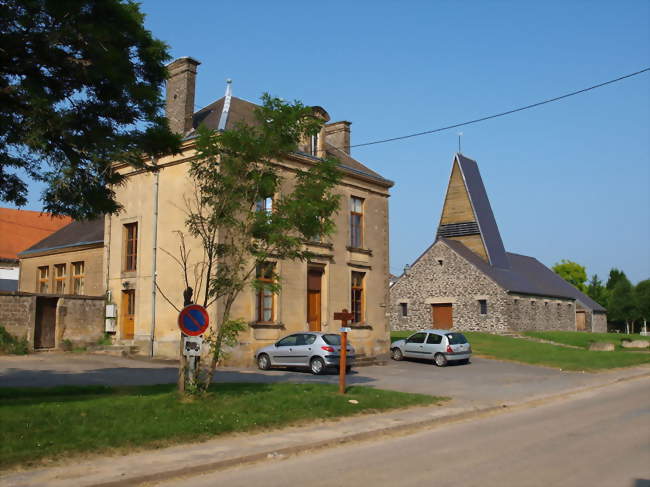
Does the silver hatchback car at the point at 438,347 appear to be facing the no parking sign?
no

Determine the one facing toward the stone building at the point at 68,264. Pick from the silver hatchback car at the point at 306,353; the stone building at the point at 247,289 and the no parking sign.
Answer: the silver hatchback car

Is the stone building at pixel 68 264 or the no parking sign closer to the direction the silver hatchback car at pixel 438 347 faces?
the stone building

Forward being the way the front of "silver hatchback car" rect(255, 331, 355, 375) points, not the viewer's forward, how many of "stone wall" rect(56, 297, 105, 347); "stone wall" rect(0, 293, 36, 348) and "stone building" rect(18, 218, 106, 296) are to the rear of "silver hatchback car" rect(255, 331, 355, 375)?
0

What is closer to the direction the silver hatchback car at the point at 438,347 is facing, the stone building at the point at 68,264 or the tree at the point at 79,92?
the stone building

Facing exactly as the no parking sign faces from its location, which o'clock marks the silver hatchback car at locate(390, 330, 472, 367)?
The silver hatchback car is roughly at 7 o'clock from the no parking sign.

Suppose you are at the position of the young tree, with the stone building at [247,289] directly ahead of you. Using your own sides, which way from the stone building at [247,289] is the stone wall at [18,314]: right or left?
left

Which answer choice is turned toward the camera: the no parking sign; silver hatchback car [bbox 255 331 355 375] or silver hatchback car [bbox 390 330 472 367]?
the no parking sign

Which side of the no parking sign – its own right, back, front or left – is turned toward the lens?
front

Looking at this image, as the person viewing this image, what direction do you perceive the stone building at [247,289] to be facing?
facing the viewer and to the right of the viewer

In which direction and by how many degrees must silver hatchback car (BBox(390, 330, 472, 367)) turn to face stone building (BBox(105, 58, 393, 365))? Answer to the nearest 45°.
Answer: approximately 45° to its left

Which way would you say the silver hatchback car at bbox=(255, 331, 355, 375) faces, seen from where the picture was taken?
facing away from the viewer and to the left of the viewer

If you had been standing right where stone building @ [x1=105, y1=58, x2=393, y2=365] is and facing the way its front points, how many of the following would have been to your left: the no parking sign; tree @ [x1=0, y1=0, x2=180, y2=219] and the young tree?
0

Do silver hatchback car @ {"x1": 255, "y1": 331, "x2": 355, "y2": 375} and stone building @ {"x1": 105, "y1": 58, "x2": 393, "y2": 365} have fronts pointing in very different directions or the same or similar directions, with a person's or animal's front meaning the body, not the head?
very different directions

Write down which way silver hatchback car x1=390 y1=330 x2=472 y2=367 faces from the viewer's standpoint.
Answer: facing away from the viewer and to the left of the viewer

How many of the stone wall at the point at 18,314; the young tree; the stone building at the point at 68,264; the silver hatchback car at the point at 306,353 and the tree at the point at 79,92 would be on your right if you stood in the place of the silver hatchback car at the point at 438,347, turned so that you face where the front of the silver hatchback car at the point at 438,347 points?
0

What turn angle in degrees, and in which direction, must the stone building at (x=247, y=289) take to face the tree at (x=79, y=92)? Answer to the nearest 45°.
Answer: approximately 45° to its right
